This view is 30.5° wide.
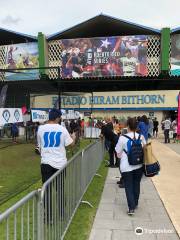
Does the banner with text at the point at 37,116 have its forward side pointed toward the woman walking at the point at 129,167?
yes

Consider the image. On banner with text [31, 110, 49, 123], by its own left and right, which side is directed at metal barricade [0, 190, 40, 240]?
front

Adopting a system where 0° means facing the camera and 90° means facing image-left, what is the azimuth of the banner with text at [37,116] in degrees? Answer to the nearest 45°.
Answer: approximately 0°

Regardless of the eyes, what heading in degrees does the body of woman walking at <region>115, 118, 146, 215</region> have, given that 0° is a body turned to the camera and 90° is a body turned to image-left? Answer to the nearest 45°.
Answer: approximately 180°

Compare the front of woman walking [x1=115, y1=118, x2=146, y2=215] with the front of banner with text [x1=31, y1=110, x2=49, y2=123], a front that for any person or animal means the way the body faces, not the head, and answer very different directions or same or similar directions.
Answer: very different directions

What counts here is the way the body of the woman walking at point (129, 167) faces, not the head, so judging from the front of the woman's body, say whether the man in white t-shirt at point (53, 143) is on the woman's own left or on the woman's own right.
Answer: on the woman's own left

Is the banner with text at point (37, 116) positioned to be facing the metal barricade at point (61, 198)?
yes

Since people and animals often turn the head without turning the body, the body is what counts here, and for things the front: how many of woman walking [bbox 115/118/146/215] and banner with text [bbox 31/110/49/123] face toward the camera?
1

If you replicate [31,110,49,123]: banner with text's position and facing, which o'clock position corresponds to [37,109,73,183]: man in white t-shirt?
The man in white t-shirt is roughly at 12 o'clock from the banner with text.

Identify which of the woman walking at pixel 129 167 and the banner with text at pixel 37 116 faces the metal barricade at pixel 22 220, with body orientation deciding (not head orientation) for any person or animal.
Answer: the banner with text

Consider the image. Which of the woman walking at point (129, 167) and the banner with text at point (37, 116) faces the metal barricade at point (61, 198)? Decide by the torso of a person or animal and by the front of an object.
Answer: the banner with text

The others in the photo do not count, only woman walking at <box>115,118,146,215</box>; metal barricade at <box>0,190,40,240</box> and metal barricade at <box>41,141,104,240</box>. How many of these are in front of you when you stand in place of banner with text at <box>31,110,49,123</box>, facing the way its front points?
3

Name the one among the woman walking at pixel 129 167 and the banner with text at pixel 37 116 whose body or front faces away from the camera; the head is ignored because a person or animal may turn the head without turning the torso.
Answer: the woman walking

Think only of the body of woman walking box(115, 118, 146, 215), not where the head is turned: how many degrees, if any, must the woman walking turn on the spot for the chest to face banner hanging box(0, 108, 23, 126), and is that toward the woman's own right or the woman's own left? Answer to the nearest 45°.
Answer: approximately 45° to the woman's own left

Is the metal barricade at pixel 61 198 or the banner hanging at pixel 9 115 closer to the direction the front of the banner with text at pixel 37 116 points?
the metal barricade

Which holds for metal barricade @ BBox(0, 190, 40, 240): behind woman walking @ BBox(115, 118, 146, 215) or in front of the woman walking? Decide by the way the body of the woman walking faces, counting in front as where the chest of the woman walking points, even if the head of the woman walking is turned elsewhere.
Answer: behind
